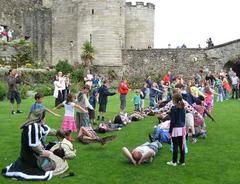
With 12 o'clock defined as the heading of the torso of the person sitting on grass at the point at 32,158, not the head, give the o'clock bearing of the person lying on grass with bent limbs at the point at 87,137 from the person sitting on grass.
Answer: The person lying on grass with bent limbs is roughly at 10 o'clock from the person sitting on grass.

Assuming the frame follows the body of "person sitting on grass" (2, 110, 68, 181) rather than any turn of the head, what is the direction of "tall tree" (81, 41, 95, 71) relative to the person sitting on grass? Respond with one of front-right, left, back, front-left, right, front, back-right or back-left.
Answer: left

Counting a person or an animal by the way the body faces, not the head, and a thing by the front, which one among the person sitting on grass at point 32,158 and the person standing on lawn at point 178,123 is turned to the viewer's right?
the person sitting on grass

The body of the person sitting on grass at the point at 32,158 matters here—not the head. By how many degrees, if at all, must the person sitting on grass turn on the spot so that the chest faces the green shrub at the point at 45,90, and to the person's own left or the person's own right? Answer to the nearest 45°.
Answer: approximately 90° to the person's own left

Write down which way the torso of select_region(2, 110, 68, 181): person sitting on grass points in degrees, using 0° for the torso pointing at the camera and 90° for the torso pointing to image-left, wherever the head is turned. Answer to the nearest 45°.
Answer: approximately 270°

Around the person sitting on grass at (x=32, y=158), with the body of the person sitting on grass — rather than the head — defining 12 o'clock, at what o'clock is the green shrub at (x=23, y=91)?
The green shrub is roughly at 9 o'clock from the person sitting on grass.

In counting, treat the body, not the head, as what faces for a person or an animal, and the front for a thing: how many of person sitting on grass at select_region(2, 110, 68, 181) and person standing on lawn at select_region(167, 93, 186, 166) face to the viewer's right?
1
